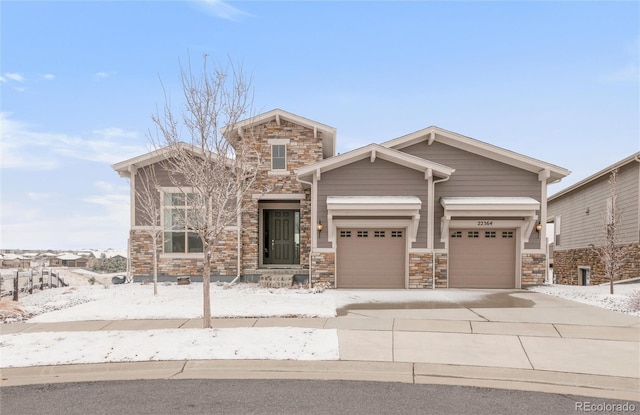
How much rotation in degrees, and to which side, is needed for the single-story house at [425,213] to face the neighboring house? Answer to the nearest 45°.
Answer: approximately 135° to its left

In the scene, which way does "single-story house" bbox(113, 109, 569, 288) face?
toward the camera

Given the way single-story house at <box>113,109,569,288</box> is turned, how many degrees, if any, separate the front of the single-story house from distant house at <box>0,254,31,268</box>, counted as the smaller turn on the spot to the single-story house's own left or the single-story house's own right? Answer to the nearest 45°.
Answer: approximately 135° to the single-story house's own right
